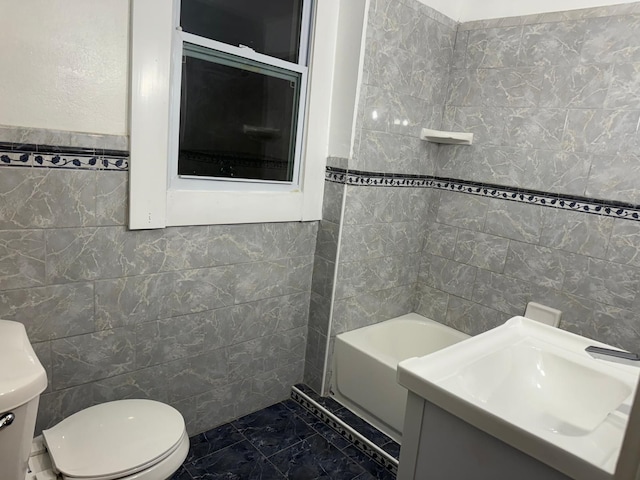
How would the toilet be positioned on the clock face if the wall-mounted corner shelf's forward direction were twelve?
The toilet is roughly at 1 o'clock from the wall-mounted corner shelf.

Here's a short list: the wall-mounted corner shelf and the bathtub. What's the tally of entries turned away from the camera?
0

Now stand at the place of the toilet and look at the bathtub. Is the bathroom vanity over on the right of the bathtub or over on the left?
right

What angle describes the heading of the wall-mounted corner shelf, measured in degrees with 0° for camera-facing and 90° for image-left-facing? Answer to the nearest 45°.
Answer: approximately 0°

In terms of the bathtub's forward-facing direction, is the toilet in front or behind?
in front

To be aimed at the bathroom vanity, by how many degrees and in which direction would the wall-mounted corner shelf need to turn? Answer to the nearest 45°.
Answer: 0° — it already faces it

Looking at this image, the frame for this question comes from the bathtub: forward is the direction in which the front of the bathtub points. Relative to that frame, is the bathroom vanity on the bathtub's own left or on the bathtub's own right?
on the bathtub's own left

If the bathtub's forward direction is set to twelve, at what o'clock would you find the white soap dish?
The white soap dish is roughly at 7 o'clock from the bathtub.

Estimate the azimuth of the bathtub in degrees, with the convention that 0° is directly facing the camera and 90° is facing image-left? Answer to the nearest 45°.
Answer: approximately 45°
